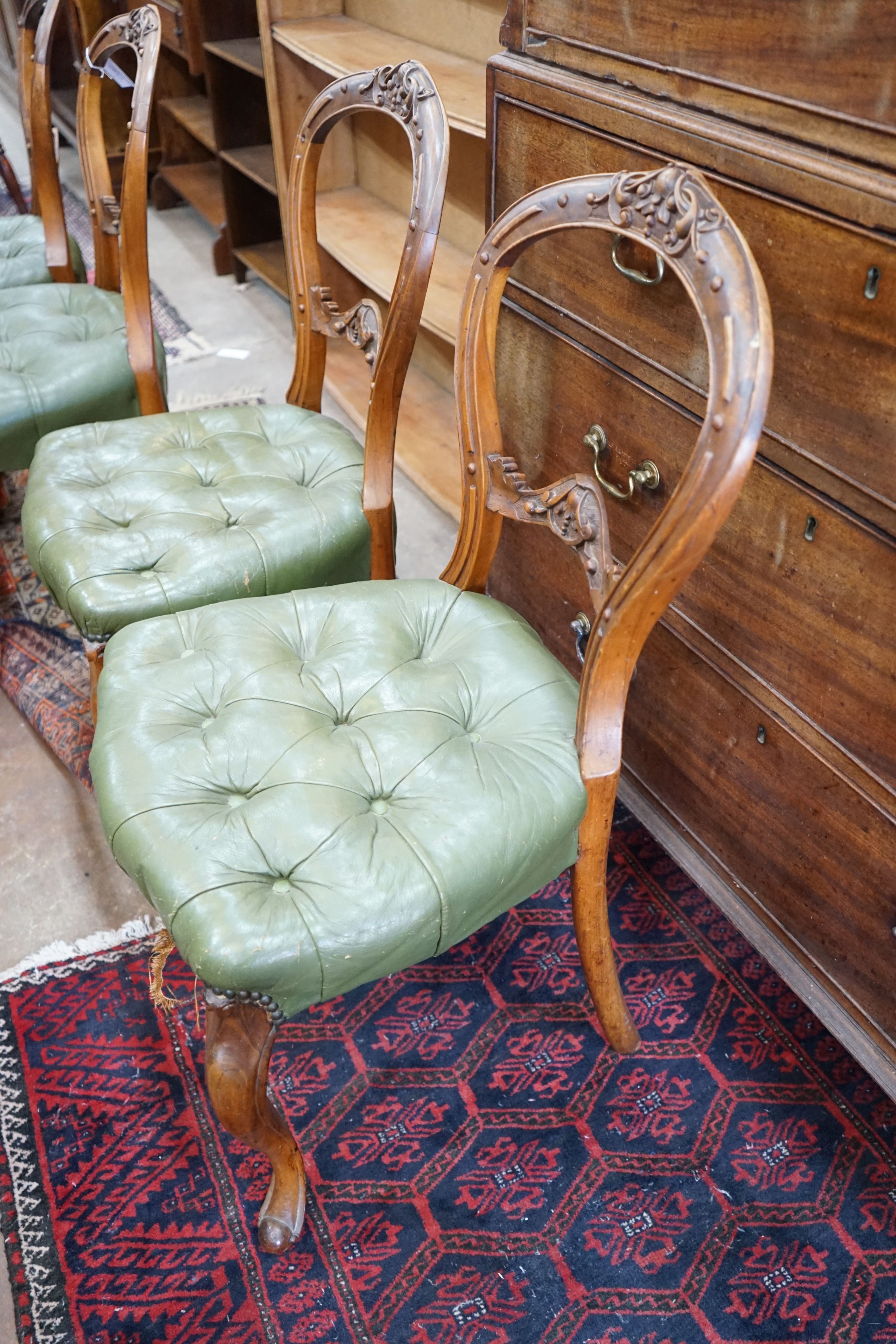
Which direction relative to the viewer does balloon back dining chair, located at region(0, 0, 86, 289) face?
to the viewer's left

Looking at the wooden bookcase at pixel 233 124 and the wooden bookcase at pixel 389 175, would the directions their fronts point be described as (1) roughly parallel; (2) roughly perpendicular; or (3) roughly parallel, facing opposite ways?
roughly parallel

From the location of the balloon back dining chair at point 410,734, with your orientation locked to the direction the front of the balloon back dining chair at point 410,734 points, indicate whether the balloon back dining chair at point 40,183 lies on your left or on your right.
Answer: on your right

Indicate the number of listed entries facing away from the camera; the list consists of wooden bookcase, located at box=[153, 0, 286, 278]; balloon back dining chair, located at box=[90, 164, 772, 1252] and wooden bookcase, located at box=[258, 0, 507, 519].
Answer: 0

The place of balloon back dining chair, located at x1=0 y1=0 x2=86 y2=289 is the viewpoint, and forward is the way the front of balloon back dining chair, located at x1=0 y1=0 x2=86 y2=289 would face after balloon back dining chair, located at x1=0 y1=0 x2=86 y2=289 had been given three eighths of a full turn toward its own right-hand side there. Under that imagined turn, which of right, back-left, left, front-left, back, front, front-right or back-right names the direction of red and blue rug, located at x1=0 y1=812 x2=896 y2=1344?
back-right

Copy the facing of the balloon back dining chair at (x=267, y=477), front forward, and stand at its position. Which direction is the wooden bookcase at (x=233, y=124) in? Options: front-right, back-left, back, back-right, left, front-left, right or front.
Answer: back-right

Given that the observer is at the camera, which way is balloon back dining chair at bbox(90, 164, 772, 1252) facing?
facing the viewer and to the left of the viewer

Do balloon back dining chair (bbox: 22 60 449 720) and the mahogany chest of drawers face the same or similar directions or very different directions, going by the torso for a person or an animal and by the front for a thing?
same or similar directions

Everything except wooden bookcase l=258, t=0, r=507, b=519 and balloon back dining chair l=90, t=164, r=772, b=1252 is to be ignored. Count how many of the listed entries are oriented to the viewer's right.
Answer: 0

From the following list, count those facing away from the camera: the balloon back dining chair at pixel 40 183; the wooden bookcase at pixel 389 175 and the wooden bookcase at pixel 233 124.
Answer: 0

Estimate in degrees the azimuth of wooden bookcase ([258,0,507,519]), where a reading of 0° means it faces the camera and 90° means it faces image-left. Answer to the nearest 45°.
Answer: approximately 45°
